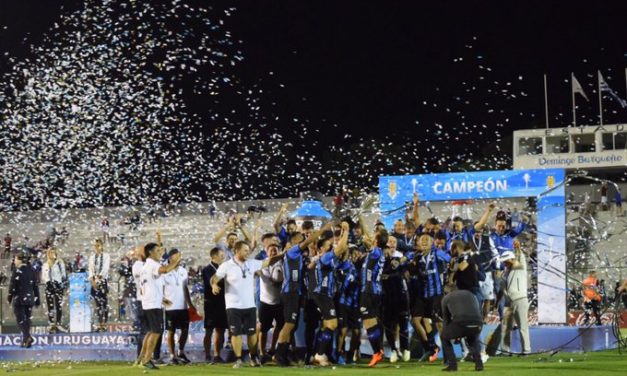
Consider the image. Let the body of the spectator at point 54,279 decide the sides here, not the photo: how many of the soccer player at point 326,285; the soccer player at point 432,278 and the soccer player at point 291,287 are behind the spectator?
0

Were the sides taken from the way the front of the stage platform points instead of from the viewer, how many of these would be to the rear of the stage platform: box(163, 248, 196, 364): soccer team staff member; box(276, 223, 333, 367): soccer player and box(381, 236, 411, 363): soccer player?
0

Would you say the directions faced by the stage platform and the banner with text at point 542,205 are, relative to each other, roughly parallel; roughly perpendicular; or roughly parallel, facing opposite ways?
roughly parallel

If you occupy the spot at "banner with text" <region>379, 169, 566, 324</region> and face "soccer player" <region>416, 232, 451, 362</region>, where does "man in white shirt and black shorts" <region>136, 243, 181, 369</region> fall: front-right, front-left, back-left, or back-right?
front-right

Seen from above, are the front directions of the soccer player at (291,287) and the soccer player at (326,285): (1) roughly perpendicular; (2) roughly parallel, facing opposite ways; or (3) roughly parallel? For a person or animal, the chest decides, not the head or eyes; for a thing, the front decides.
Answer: roughly parallel

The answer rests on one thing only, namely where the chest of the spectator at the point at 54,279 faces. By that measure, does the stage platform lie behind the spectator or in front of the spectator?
in front

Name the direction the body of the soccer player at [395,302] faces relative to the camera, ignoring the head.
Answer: toward the camera

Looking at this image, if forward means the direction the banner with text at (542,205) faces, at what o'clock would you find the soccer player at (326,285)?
The soccer player is roughly at 1 o'clock from the banner with text.

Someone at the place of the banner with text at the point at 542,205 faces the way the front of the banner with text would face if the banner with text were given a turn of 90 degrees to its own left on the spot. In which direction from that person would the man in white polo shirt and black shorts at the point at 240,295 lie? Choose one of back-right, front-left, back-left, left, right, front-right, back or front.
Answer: back-right

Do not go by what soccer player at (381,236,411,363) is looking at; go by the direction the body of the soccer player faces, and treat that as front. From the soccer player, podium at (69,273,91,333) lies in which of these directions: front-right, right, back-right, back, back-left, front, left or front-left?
back-right

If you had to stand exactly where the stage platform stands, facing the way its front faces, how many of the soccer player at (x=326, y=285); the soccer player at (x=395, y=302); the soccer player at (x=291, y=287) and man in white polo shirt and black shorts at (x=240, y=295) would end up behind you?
0

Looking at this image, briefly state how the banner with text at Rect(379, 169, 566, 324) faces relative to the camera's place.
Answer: facing the viewer
